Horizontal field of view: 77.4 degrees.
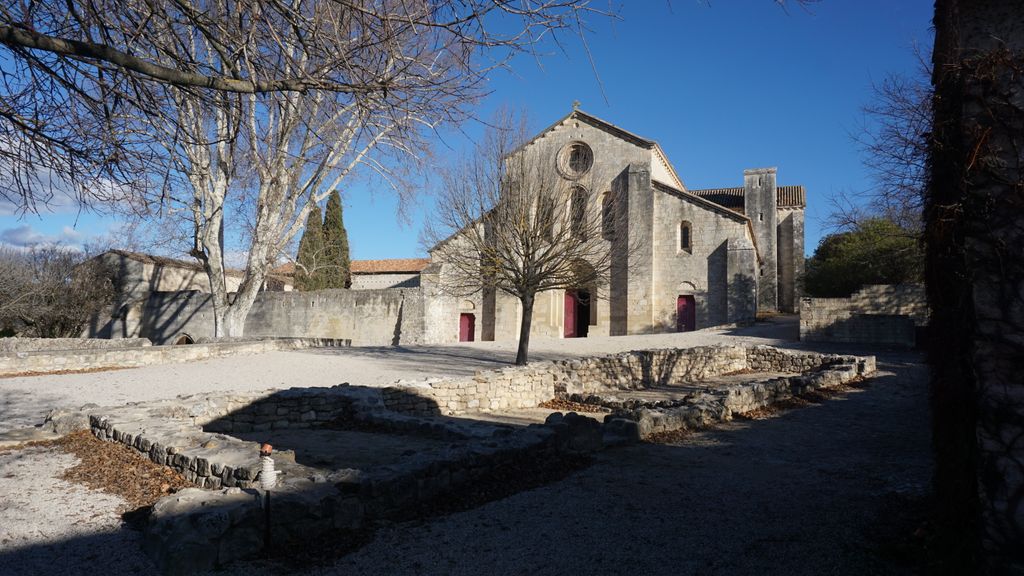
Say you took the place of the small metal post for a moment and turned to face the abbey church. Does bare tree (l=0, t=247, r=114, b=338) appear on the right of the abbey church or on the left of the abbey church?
left

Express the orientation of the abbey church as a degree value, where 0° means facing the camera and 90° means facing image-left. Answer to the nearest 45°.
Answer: approximately 0°

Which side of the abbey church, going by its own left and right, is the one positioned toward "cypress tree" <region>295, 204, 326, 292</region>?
right

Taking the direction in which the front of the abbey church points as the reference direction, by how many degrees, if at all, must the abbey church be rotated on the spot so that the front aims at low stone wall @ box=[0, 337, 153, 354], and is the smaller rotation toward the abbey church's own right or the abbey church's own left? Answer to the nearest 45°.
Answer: approximately 45° to the abbey church's own right

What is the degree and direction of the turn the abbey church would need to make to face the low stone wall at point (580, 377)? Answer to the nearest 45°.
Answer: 0° — it already faces it

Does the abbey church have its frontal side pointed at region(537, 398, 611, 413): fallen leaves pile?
yes

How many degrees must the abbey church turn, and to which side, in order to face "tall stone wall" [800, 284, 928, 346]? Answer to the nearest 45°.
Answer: approximately 45° to its left
